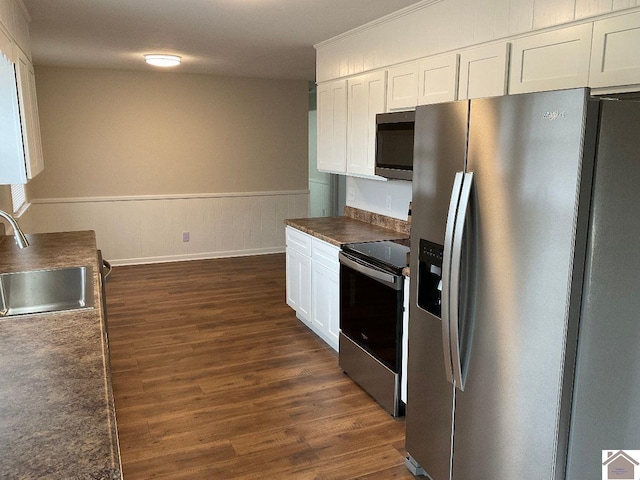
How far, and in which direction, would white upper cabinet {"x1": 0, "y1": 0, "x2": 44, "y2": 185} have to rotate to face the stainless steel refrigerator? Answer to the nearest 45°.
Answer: approximately 45° to its right

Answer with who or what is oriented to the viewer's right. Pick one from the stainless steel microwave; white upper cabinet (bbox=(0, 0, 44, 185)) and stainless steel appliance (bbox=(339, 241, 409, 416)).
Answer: the white upper cabinet

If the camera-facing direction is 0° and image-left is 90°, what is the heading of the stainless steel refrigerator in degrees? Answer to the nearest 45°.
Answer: approximately 45°

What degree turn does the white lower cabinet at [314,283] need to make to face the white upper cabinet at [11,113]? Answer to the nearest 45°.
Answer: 0° — it already faces it

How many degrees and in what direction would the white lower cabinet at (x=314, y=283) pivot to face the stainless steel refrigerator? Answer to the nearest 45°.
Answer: approximately 45° to its left

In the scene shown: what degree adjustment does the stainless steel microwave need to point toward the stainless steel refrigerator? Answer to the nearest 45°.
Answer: approximately 45° to its left

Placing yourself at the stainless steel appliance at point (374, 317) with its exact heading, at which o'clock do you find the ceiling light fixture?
The ceiling light fixture is roughly at 3 o'clock from the stainless steel appliance.

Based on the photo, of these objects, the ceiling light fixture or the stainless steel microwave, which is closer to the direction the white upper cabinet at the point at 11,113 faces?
the stainless steel microwave

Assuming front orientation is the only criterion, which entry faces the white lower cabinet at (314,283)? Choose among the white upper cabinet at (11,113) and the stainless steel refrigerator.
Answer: the white upper cabinet

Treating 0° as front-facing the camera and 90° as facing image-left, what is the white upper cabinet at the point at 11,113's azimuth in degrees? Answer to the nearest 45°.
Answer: approximately 270°

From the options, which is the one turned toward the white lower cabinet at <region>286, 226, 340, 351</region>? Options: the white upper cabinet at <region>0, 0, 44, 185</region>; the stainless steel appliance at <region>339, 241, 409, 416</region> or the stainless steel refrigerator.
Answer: the white upper cabinet
